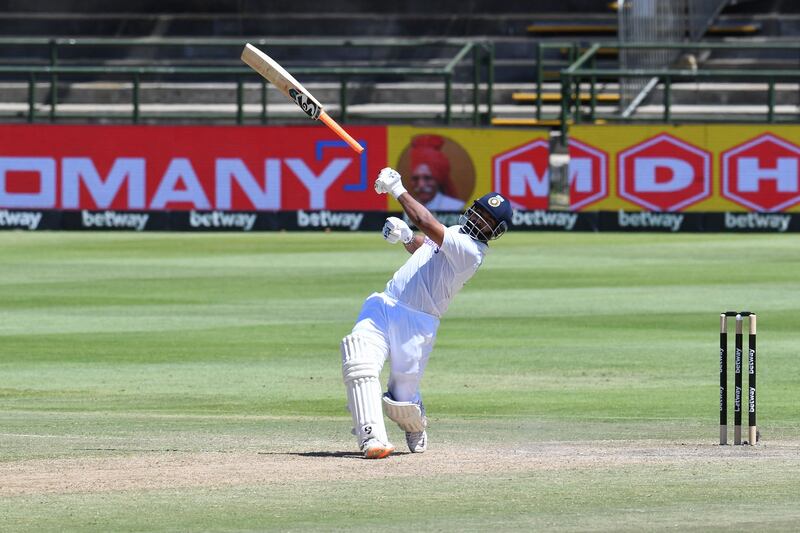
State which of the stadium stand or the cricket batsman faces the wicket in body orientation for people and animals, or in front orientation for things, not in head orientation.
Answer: the stadium stand

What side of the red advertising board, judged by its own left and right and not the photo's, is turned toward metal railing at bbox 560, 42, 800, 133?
left

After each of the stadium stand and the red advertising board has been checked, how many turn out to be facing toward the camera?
2

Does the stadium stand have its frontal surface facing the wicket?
yes

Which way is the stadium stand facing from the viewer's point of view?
toward the camera

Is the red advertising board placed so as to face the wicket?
yes

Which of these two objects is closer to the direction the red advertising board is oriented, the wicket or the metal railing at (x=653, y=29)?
the wicket

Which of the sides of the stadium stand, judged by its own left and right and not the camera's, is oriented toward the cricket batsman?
front

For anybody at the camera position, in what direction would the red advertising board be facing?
facing the viewer
